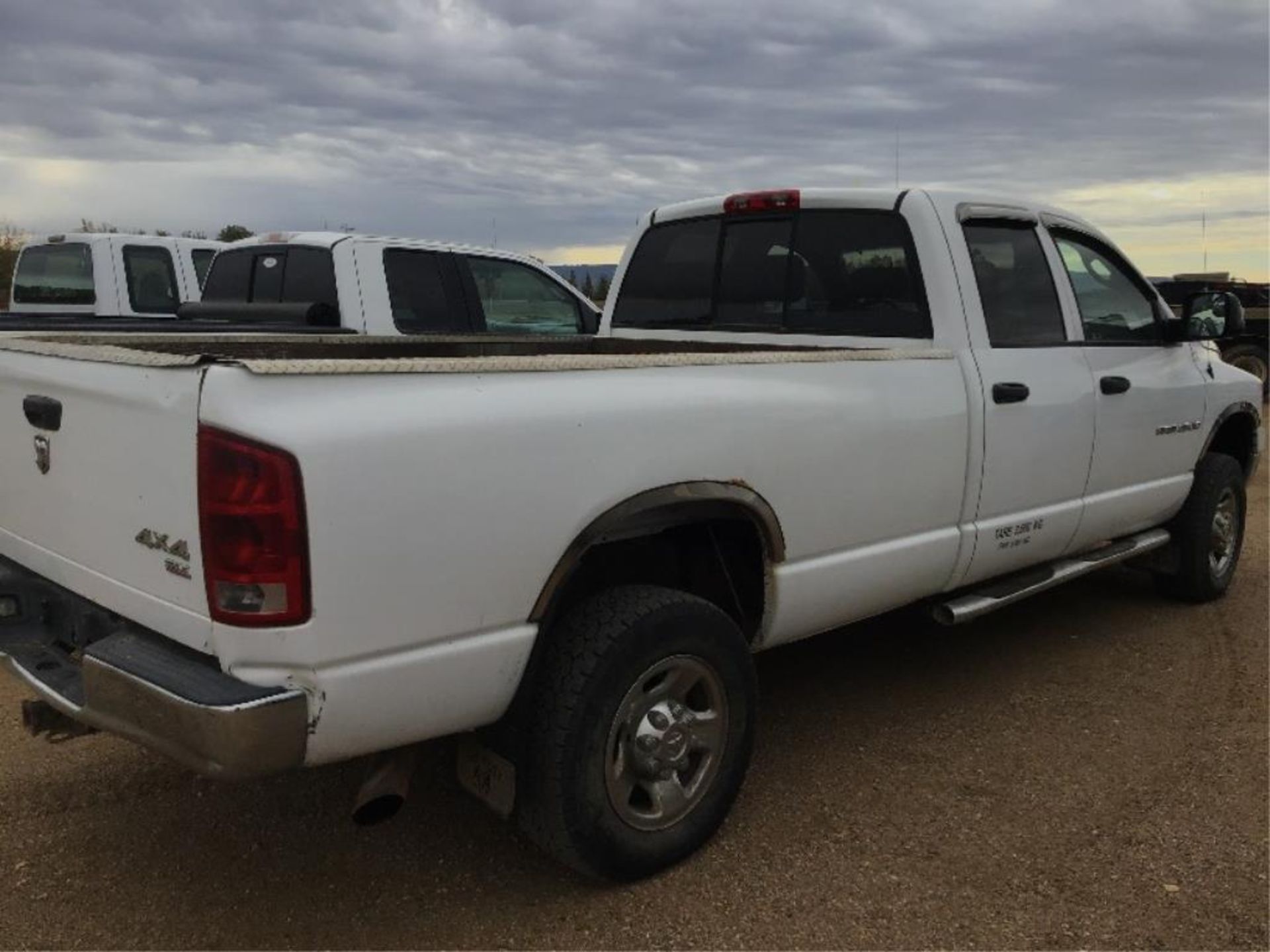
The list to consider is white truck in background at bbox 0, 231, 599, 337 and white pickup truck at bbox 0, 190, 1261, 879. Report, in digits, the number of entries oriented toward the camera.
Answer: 0

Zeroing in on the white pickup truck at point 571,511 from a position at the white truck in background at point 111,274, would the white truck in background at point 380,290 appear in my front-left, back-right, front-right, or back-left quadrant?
front-left

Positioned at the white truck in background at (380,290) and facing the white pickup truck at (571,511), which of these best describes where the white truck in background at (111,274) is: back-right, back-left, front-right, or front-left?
back-right

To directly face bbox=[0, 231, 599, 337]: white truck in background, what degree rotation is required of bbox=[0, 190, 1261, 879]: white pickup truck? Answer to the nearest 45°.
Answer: approximately 45° to its left

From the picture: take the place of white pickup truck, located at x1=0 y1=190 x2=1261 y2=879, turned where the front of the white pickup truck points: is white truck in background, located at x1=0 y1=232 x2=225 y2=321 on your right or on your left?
on your left

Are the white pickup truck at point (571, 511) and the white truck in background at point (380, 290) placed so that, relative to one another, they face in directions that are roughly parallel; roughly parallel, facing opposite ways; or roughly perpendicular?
roughly parallel

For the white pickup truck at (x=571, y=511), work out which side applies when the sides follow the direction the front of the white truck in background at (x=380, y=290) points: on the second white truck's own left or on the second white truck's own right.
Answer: on the second white truck's own right

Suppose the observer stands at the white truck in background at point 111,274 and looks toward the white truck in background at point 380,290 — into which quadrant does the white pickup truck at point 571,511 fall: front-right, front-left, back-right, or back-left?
front-right

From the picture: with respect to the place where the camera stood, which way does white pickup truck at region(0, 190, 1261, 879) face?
facing away from the viewer and to the right of the viewer

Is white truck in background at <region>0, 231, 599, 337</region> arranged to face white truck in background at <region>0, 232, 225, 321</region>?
no
